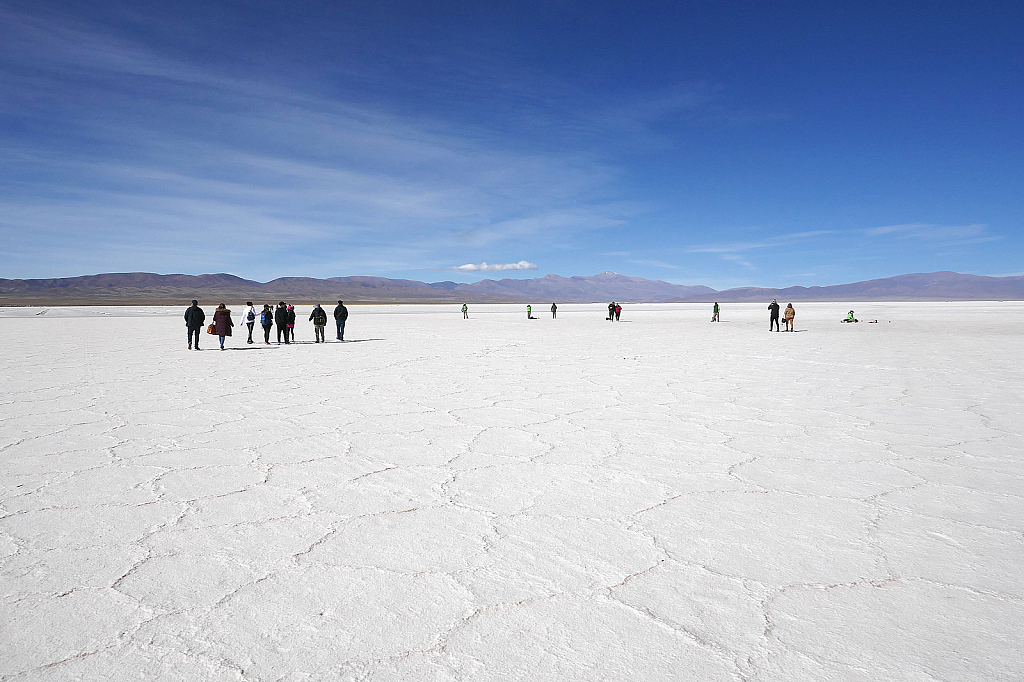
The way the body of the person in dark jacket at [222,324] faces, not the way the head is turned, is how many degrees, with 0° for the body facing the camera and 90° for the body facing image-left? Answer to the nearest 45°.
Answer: approximately 180°

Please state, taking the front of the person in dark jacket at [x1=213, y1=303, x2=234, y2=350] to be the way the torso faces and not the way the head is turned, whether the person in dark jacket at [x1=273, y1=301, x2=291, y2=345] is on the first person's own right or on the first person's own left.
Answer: on the first person's own right
